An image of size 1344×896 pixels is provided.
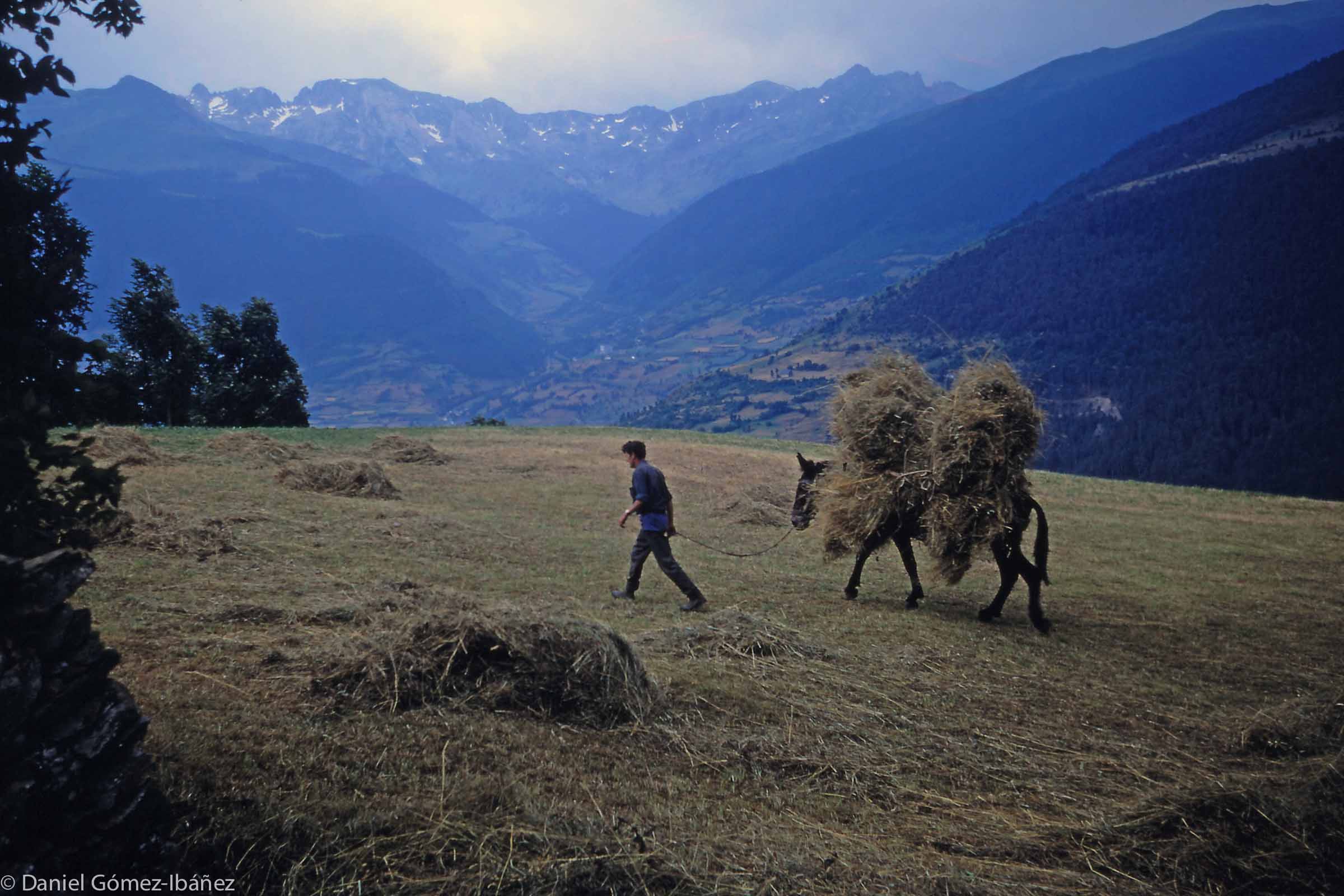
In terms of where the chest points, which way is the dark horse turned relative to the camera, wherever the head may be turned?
to the viewer's left

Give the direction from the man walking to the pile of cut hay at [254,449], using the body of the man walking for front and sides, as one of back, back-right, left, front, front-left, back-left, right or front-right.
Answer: front-right

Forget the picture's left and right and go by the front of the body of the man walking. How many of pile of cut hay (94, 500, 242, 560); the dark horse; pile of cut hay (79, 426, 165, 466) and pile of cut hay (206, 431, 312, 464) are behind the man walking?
1

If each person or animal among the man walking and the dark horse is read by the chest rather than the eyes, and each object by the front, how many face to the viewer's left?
2

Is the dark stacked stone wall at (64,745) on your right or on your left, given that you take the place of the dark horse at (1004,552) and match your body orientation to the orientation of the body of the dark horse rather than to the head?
on your left

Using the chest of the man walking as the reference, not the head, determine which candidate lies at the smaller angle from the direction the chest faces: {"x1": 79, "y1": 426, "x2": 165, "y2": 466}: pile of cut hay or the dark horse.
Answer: the pile of cut hay

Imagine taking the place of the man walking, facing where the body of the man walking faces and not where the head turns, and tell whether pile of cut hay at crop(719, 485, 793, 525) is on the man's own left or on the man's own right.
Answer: on the man's own right

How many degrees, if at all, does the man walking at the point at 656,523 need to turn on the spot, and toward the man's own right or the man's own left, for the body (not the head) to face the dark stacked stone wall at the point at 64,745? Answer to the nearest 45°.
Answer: approximately 90° to the man's own left

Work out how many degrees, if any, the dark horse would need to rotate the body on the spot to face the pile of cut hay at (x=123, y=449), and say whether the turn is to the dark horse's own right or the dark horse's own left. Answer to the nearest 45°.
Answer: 0° — it already faces it

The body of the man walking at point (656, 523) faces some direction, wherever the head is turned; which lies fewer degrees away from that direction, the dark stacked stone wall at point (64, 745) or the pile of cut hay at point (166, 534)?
the pile of cut hay

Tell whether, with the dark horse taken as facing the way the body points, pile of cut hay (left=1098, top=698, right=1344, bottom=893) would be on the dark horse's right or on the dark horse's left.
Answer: on the dark horse's left

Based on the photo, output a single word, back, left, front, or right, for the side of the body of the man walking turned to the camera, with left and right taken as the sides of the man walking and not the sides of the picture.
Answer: left

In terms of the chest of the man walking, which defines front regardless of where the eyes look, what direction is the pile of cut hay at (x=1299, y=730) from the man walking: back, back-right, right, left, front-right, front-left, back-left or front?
back-left

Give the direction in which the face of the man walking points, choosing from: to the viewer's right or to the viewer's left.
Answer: to the viewer's left

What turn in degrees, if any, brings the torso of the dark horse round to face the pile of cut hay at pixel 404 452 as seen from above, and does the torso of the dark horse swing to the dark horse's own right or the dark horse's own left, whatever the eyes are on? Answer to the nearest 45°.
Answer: approximately 45° to the dark horse's own right

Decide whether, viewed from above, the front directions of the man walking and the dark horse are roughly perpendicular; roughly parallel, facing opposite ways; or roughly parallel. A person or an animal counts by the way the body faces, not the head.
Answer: roughly parallel
